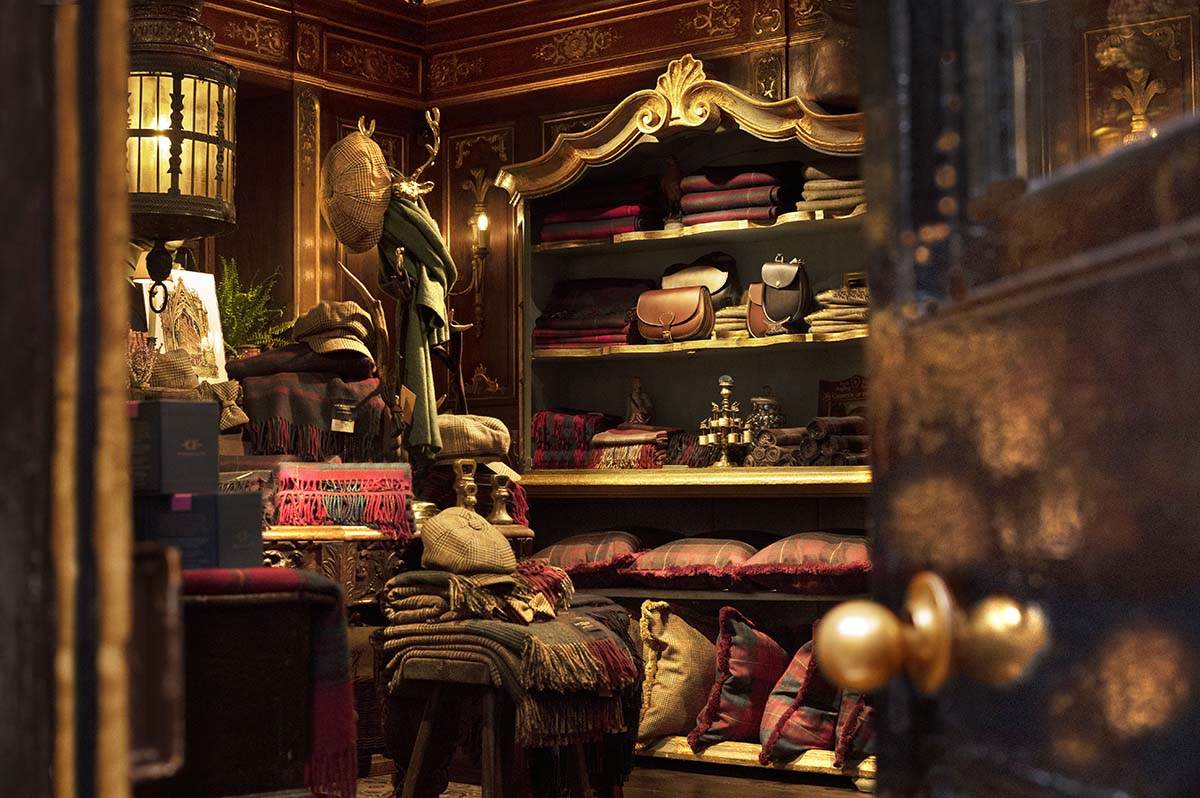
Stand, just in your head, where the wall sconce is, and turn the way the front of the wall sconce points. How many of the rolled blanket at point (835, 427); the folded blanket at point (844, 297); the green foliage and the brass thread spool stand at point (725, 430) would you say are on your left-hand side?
3

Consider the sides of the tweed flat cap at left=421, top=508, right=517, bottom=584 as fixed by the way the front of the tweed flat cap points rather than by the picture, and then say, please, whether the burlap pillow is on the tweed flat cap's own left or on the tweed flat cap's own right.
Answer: on the tweed flat cap's own left

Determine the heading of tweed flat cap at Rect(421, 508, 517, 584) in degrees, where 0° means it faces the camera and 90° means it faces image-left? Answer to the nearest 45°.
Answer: approximately 315°

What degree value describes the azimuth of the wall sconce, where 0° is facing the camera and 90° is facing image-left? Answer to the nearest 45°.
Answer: approximately 45°

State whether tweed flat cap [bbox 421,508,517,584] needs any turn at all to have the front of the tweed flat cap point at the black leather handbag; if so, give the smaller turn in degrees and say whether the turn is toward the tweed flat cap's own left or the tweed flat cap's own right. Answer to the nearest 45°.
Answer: approximately 90° to the tweed flat cap's own left

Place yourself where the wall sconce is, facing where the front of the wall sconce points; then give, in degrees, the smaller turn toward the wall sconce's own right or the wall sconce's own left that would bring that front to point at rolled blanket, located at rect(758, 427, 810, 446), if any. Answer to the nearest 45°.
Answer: approximately 90° to the wall sconce's own left
